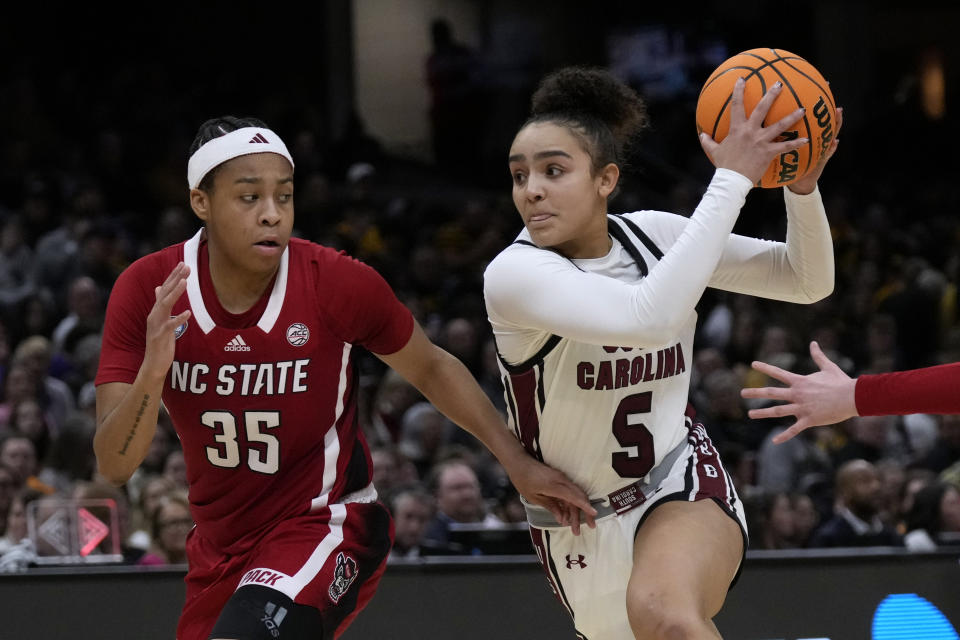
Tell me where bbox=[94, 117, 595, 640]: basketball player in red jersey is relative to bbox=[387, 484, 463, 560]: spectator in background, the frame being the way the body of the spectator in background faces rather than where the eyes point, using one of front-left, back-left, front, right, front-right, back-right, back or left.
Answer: front

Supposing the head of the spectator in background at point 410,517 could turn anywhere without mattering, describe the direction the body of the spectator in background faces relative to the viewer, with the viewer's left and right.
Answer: facing the viewer

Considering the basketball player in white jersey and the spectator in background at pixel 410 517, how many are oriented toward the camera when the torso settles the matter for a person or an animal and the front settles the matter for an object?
2

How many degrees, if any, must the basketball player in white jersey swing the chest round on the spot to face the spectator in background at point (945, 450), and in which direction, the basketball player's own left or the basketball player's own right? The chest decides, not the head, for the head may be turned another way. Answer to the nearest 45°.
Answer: approximately 180°

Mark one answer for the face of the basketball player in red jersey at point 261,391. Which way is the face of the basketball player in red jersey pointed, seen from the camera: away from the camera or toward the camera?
toward the camera

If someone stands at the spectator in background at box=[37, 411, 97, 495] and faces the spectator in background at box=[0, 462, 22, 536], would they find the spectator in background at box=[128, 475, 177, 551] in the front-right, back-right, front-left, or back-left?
front-left

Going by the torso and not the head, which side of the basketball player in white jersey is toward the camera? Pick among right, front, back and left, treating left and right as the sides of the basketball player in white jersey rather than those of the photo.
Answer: front

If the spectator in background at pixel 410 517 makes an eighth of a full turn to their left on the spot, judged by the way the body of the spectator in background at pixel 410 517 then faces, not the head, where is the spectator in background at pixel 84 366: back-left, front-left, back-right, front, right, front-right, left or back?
back

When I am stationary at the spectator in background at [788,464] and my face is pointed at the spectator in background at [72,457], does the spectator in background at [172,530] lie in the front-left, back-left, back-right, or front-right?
front-left

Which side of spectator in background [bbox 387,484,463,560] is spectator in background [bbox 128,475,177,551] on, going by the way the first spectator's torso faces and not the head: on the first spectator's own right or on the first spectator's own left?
on the first spectator's own right

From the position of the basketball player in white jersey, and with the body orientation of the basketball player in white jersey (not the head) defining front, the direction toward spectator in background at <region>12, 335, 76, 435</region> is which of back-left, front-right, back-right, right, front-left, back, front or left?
back-right

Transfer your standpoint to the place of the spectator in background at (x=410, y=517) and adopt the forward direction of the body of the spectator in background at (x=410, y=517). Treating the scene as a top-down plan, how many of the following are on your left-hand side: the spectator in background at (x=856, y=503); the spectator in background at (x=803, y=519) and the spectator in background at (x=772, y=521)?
3

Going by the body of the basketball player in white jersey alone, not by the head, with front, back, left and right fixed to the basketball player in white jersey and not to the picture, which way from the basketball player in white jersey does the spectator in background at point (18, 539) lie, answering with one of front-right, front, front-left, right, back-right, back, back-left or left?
back-right

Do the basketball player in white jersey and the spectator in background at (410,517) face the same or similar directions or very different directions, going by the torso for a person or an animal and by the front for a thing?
same or similar directions
